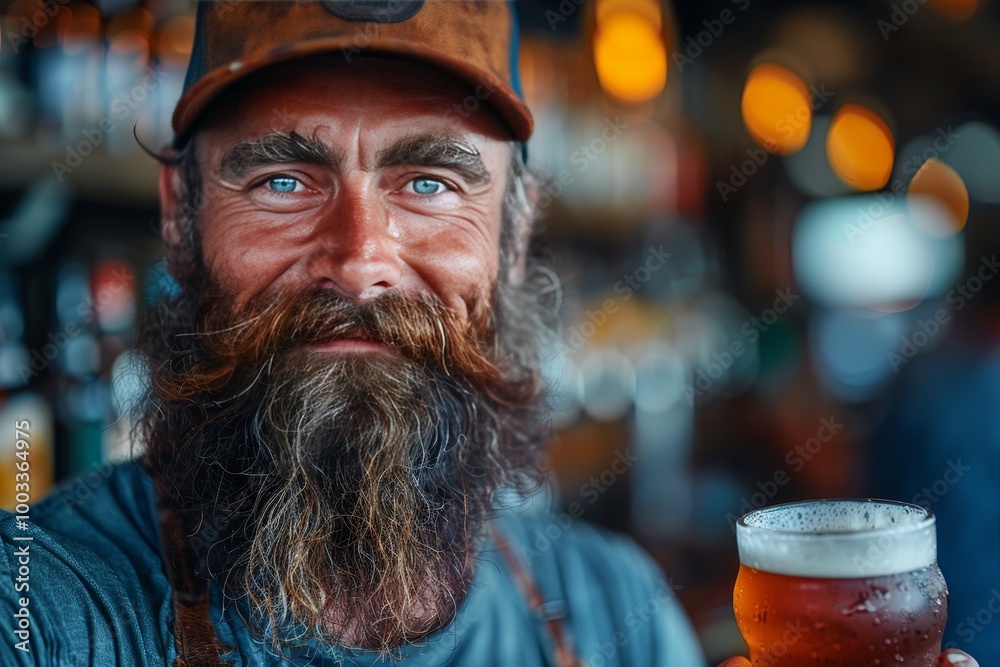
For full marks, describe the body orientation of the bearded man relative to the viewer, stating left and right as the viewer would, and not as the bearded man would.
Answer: facing the viewer
